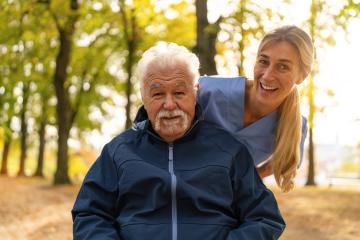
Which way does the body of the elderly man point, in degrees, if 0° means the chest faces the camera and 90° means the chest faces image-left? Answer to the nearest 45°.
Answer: approximately 0°

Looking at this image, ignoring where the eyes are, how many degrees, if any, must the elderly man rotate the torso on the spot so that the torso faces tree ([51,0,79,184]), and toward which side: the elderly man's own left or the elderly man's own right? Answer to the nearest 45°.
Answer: approximately 180°

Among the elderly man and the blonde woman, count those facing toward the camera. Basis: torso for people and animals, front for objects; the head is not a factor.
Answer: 2

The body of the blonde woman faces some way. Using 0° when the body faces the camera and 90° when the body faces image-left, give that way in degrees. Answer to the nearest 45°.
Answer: approximately 0°

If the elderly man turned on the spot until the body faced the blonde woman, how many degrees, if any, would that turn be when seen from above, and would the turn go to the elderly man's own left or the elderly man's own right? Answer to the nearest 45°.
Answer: approximately 135° to the elderly man's own left

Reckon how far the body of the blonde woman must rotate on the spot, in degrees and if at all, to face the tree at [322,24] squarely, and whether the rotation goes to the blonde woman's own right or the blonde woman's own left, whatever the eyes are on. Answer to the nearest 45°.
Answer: approximately 180°

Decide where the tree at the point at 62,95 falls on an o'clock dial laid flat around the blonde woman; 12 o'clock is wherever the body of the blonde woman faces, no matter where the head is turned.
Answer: The tree is roughly at 5 o'clock from the blonde woman.

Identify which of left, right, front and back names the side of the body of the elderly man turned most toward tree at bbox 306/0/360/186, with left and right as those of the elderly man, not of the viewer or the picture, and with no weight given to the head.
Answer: back
